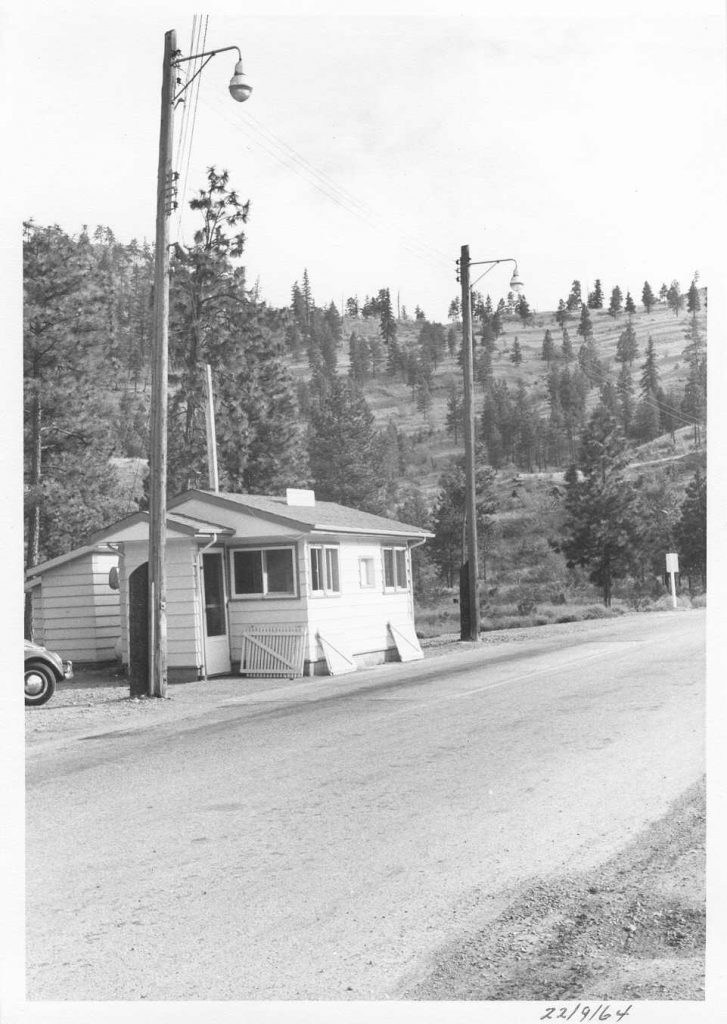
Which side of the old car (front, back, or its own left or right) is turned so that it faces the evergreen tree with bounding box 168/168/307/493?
left

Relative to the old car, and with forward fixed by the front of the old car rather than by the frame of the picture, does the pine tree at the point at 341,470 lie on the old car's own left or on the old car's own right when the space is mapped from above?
on the old car's own left

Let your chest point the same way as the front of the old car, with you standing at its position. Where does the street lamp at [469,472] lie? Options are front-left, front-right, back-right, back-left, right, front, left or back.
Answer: front-left

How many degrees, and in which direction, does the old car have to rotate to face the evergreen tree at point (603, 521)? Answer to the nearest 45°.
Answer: approximately 45° to its left

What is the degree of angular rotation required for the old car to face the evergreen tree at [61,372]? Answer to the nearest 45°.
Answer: approximately 90° to its left

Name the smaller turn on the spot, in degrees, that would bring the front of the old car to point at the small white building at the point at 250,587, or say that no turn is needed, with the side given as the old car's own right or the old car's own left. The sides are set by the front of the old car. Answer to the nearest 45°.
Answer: approximately 45° to the old car's own left

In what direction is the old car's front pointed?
to the viewer's right

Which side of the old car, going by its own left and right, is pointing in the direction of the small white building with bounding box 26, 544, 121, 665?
left
